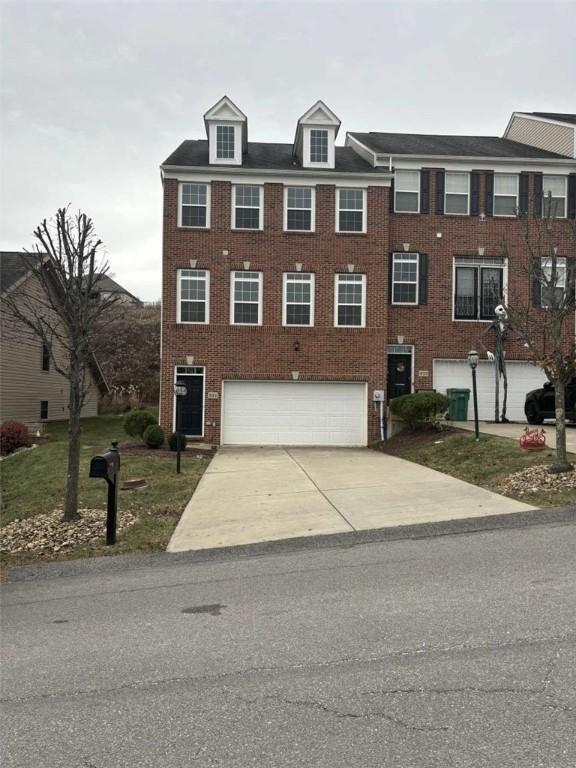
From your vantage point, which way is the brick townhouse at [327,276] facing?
toward the camera

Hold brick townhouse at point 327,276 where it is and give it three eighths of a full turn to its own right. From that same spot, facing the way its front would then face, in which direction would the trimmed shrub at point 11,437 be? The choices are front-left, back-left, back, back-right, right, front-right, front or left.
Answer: front-left

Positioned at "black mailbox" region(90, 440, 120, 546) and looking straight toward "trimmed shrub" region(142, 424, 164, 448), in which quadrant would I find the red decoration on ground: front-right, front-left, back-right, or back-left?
front-right

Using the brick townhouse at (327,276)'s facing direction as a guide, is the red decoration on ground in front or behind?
in front

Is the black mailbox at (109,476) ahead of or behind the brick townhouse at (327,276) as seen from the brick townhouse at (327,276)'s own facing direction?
ahead

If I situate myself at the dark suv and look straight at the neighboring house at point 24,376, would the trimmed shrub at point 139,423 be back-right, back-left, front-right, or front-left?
front-left

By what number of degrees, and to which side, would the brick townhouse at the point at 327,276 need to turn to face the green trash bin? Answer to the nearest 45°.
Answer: approximately 90° to its left

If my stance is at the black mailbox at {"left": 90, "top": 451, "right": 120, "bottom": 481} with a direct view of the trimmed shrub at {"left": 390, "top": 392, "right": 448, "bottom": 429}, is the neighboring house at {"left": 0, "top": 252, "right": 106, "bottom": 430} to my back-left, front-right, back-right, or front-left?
front-left

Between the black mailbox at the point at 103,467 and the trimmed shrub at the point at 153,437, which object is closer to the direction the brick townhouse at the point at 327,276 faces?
the black mailbox

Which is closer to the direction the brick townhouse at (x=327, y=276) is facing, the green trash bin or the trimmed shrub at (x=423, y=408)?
the trimmed shrub

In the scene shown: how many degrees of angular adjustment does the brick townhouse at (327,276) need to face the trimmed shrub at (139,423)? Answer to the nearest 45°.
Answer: approximately 45° to its right

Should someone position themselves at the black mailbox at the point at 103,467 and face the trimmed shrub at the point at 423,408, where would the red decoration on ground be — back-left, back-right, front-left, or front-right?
front-right

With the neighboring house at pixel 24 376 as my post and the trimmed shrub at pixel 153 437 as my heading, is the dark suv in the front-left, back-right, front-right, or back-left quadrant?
front-left

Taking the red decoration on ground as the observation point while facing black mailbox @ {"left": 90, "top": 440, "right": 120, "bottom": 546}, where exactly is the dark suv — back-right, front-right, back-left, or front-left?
back-right

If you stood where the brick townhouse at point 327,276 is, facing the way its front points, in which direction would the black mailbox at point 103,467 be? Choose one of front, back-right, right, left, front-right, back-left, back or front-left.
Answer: front
